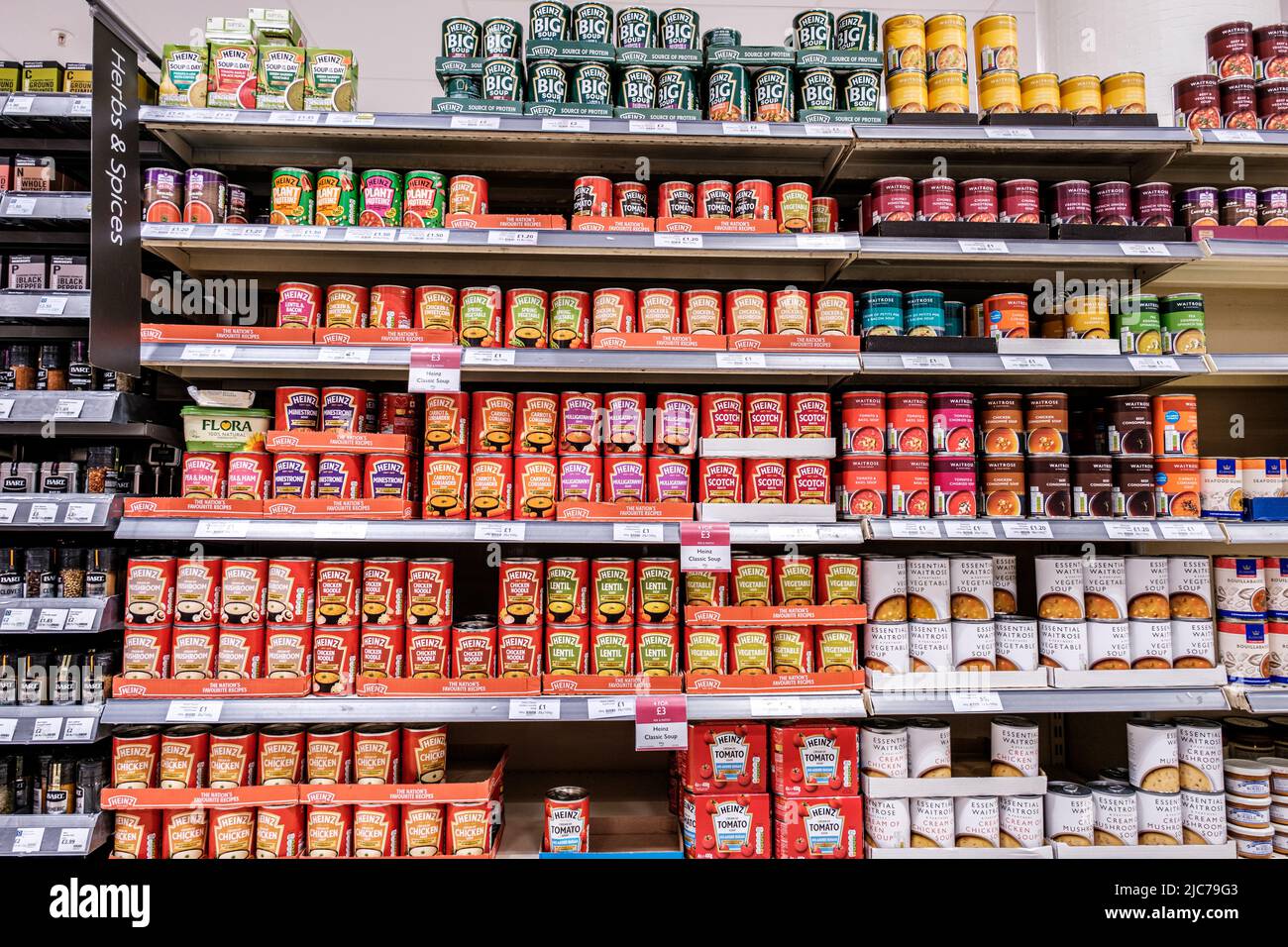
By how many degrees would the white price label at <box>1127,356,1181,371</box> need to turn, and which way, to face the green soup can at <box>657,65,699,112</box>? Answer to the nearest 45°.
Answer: approximately 45° to its right

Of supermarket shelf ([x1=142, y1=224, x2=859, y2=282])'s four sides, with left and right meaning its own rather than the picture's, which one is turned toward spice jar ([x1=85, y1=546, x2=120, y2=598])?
right

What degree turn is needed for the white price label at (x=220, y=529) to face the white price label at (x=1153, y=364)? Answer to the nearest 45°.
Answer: approximately 45° to its left

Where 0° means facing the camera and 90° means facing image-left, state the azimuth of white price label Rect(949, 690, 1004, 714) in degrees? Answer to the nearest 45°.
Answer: approximately 0°

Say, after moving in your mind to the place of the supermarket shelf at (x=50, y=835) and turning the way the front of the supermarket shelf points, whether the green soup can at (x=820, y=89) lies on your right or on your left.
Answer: on your left
